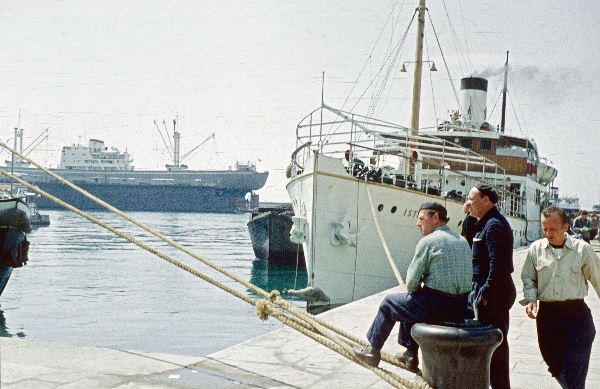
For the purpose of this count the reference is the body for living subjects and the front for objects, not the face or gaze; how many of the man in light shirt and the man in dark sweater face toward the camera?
1

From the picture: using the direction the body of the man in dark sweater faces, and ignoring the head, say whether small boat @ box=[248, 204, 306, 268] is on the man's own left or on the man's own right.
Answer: on the man's own right

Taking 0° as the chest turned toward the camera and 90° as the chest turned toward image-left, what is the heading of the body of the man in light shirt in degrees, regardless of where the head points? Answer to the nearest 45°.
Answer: approximately 0°

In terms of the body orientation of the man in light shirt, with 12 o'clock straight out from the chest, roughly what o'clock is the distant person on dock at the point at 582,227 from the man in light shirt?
The distant person on dock is roughly at 6 o'clock from the man in light shirt.

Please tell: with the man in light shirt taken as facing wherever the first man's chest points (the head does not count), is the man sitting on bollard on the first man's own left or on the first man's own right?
on the first man's own right

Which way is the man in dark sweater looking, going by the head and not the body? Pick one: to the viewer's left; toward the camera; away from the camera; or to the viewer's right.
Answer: to the viewer's left

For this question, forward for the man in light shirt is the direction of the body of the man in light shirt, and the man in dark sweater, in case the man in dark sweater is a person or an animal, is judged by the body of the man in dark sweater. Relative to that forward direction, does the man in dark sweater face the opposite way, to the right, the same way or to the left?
to the right

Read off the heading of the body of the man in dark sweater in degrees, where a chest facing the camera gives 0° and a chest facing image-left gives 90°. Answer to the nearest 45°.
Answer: approximately 90°

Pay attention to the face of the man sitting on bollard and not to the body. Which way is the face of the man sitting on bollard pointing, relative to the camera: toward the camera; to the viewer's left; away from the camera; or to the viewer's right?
to the viewer's left
